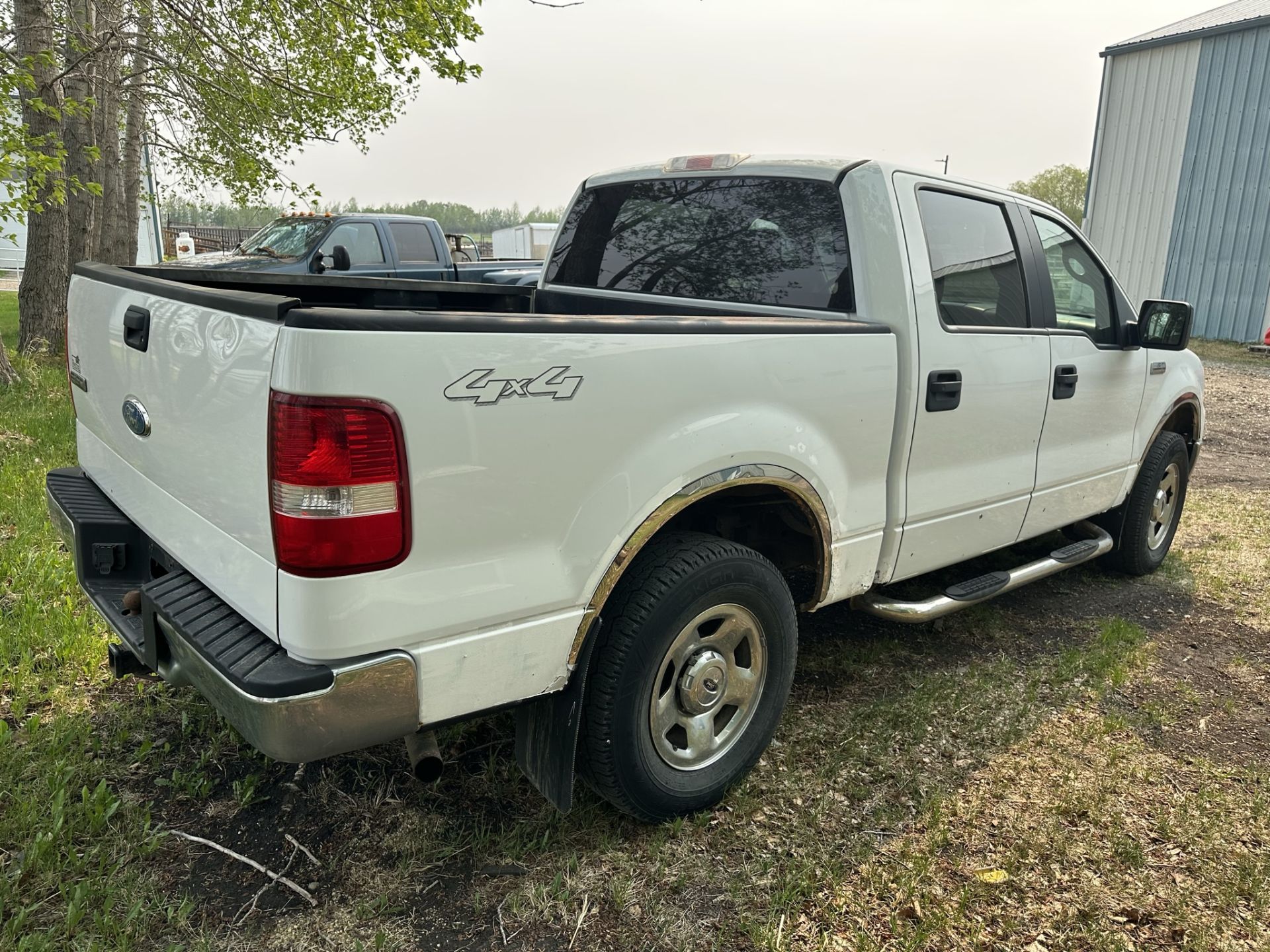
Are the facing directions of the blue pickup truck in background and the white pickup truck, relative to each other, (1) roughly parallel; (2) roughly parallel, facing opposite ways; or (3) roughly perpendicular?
roughly parallel, facing opposite ways

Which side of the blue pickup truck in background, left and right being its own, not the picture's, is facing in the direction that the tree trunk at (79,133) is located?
front

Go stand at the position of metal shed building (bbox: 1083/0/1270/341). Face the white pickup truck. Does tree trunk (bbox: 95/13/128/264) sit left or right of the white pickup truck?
right

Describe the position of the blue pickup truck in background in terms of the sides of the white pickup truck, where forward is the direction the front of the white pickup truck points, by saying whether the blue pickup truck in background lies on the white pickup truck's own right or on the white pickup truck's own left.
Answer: on the white pickup truck's own left

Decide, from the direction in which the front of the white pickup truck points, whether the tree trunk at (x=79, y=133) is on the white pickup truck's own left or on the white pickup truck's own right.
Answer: on the white pickup truck's own left

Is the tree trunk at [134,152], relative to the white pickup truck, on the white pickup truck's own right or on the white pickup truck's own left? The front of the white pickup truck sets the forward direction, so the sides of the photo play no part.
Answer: on the white pickup truck's own left

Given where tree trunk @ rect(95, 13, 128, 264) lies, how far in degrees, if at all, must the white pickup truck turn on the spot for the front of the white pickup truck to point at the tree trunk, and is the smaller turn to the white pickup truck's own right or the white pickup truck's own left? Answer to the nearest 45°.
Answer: approximately 90° to the white pickup truck's own left

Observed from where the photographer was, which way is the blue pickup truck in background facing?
facing the viewer and to the left of the viewer

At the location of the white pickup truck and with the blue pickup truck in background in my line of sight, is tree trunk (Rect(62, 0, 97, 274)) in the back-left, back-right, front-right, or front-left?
front-left

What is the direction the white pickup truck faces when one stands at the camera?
facing away from the viewer and to the right of the viewer

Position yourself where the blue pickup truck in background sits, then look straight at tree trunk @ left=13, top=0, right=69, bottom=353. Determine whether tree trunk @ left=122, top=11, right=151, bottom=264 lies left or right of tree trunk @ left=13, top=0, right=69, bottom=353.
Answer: right

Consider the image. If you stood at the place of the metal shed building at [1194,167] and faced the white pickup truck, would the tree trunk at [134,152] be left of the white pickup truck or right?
right
